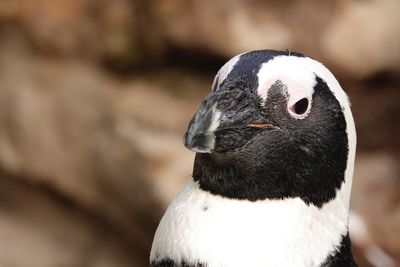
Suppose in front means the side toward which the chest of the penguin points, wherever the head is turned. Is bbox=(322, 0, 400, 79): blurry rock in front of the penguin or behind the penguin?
behind

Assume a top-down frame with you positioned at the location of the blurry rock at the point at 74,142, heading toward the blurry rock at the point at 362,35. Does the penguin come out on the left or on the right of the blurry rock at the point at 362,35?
right

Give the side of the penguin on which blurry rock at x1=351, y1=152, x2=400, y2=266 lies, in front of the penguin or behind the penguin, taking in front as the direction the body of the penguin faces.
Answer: behind

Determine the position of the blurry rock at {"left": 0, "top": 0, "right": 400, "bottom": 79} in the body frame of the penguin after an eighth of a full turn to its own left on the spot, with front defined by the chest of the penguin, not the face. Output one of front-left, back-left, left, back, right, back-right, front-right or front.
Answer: back

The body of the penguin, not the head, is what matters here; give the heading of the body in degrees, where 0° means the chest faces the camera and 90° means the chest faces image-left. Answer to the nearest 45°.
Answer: approximately 45°
